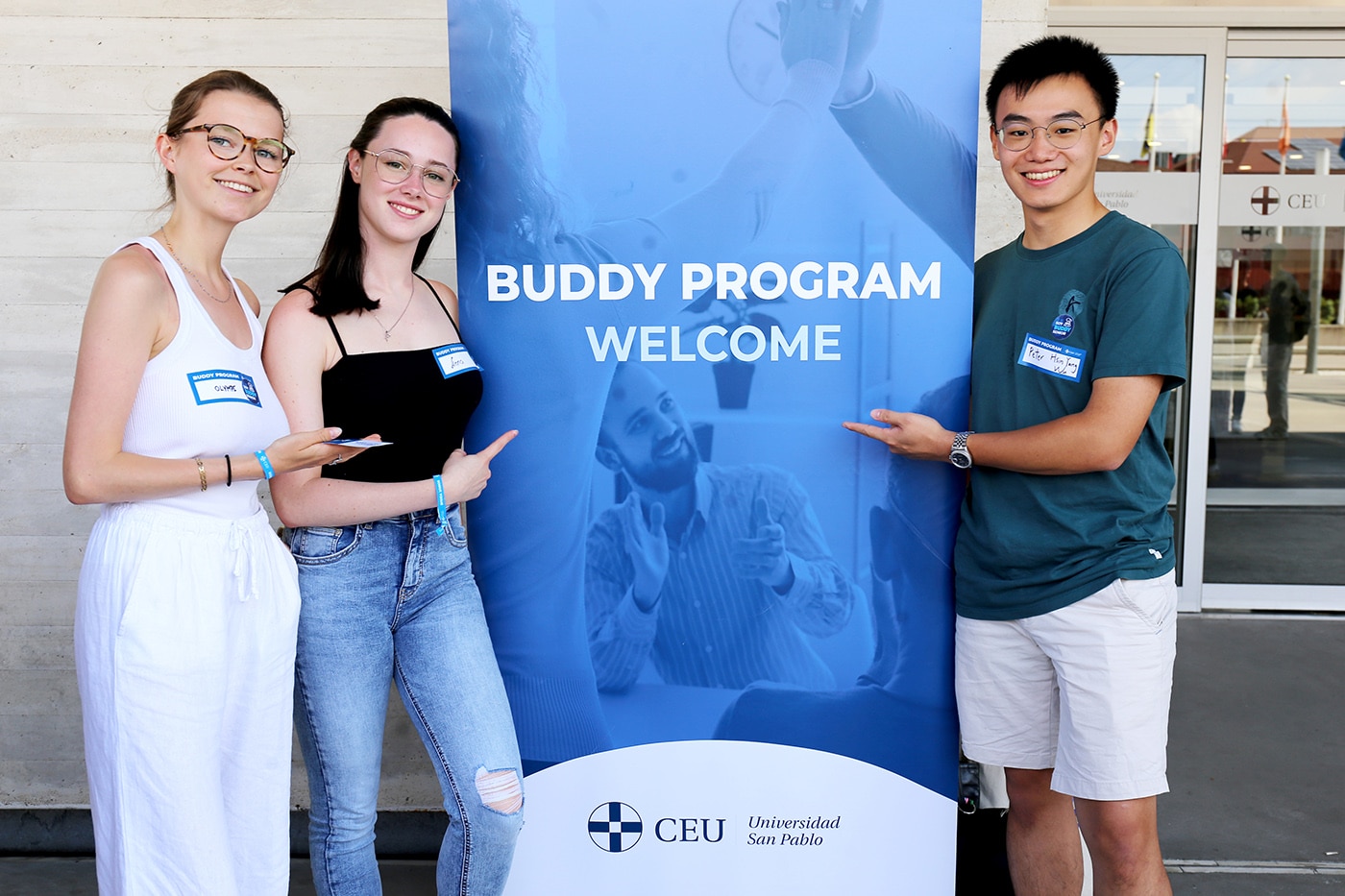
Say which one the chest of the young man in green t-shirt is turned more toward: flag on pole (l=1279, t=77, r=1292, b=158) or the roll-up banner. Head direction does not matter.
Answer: the roll-up banner

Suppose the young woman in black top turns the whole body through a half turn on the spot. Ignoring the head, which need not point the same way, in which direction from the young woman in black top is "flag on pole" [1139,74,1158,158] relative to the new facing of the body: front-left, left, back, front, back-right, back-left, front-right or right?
right

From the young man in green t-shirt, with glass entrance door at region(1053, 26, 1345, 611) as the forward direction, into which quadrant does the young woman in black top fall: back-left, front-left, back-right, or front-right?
back-left

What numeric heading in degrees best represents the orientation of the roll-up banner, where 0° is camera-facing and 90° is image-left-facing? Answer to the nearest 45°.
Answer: approximately 0°

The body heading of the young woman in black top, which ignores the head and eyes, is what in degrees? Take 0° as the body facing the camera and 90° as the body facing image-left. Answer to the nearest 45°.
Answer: approximately 315°

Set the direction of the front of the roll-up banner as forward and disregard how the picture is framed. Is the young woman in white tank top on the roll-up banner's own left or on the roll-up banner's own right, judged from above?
on the roll-up banner's own right
